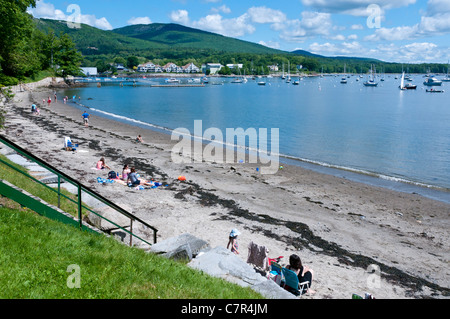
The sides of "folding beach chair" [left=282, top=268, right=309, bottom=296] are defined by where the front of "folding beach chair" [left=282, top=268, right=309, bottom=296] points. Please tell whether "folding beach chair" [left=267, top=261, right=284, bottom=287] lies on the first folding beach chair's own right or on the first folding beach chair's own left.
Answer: on the first folding beach chair's own left

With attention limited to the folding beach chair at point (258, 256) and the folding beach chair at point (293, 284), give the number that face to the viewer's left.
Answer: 0

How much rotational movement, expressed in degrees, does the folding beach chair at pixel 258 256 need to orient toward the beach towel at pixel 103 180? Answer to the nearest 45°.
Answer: approximately 90° to its left

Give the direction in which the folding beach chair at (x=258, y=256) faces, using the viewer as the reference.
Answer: facing away from the viewer and to the right of the viewer

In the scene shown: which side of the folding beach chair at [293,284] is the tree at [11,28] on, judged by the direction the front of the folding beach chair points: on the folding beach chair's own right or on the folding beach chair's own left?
on the folding beach chair's own left

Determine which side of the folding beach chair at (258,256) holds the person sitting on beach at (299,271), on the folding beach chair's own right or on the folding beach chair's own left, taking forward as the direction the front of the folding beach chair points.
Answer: on the folding beach chair's own right

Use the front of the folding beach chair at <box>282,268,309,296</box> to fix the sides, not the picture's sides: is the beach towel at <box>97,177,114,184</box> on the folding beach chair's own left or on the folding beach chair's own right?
on the folding beach chair's own left

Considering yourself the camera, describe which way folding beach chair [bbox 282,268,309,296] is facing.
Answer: facing away from the viewer and to the right of the viewer

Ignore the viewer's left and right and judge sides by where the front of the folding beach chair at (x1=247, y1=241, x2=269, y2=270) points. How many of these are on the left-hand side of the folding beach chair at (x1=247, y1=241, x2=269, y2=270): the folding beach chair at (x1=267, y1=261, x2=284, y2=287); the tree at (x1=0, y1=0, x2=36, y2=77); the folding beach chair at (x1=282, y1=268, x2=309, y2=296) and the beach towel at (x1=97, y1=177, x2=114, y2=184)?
2

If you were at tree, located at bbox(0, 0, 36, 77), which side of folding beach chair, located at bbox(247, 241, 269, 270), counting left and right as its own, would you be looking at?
left

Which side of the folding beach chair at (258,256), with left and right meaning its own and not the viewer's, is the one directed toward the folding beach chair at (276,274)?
right
